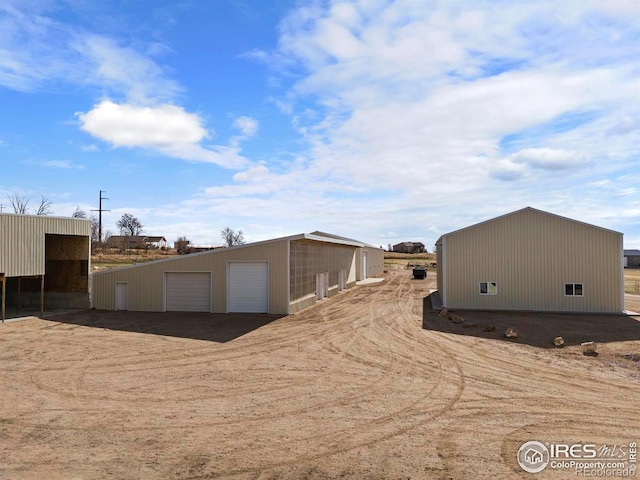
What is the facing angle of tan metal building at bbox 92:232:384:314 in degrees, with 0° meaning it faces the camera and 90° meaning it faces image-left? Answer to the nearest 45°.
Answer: approximately 0°

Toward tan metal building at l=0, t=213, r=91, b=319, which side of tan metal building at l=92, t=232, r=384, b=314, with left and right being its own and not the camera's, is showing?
right

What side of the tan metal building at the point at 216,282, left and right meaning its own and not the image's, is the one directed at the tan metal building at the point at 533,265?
left
